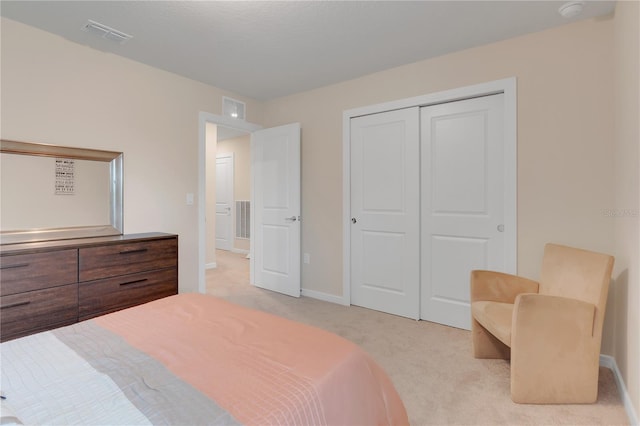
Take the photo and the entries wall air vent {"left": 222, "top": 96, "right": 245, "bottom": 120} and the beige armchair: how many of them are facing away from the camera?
0

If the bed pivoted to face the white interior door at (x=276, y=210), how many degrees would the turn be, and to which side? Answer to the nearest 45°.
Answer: approximately 45° to its left

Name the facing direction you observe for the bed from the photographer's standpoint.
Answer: facing away from the viewer and to the right of the viewer

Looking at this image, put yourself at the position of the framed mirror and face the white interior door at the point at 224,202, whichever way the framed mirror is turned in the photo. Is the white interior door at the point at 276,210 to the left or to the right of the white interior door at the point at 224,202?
right

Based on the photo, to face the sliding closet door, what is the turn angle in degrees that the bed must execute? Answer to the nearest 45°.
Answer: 0° — it already faces it

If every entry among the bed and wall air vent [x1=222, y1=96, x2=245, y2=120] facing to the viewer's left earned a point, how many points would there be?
0

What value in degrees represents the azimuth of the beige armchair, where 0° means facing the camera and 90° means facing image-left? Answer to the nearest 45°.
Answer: approximately 45°

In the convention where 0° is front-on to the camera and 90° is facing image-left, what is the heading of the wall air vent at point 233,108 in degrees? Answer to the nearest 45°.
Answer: approximately 315°

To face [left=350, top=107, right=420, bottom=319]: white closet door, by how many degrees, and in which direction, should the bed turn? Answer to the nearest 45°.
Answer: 0° — it already faces it

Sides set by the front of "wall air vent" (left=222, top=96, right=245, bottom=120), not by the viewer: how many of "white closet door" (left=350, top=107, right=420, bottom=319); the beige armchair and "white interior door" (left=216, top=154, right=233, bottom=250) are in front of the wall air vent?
2

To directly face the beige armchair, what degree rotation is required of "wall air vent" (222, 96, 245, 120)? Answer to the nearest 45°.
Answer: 0° — it already faces it

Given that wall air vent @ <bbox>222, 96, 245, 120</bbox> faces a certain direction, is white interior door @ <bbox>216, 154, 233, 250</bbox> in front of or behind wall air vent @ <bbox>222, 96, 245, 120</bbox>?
behind
